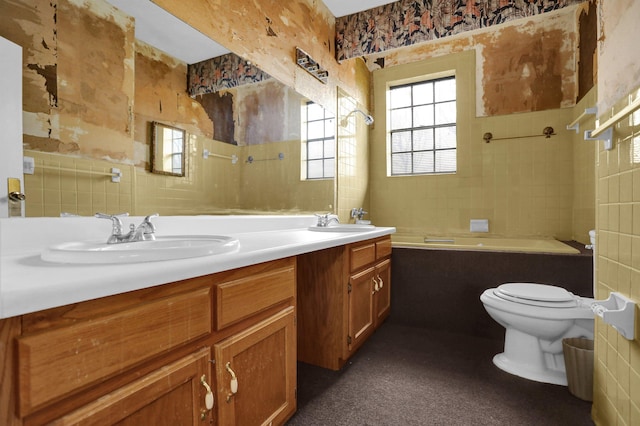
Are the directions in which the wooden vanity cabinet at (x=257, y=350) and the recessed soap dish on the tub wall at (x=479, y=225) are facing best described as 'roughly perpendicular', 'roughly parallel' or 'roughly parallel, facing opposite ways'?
roughly perpendicular

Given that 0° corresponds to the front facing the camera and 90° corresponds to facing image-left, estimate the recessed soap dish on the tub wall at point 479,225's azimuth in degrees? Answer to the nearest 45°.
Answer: approximately 0°

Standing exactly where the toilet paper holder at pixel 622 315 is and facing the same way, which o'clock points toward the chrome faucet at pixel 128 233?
The chrome faucet is roughly at 12 o'clock from the toilet paper holder.

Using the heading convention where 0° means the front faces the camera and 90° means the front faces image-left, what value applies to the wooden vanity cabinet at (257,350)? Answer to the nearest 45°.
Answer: approximately 315°

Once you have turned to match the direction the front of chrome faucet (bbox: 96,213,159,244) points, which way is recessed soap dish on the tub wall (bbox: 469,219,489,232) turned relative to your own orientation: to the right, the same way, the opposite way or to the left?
to the right

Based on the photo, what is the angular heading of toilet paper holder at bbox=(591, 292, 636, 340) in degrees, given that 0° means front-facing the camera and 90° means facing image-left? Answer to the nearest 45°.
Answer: approximately 45°
